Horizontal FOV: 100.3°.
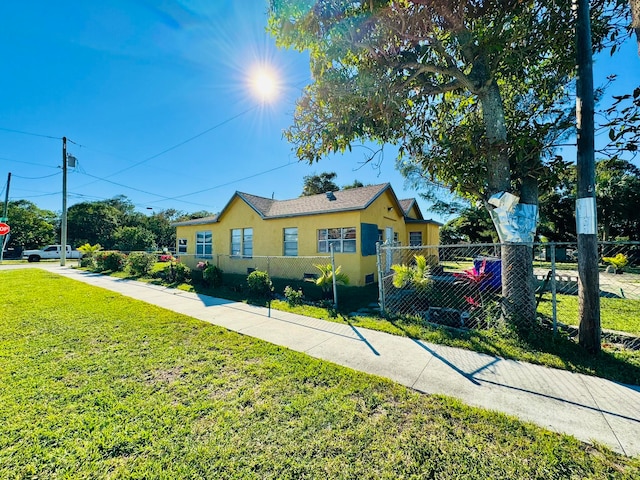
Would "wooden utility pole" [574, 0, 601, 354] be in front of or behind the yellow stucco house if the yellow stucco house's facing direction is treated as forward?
in front

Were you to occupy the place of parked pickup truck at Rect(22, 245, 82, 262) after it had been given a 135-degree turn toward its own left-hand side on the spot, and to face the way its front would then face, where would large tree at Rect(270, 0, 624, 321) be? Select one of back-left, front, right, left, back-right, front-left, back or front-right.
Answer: front-right

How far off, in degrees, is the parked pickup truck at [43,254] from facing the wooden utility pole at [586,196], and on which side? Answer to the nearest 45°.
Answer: approximately 90° to its left

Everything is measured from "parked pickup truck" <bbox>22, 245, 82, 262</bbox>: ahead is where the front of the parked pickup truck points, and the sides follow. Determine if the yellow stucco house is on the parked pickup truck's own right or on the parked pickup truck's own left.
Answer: on the parked pickup truck's own left

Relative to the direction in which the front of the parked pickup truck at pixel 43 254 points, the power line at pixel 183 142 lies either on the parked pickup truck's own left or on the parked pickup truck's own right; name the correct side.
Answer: on the parked pickup truck's own left

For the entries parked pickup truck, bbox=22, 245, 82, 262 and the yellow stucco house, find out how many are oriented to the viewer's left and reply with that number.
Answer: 1

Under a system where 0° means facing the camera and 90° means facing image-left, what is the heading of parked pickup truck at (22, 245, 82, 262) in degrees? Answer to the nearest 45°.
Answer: approximately 90°

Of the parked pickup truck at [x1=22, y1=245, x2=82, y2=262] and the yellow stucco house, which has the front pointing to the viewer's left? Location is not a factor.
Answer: the parked pickup truck
